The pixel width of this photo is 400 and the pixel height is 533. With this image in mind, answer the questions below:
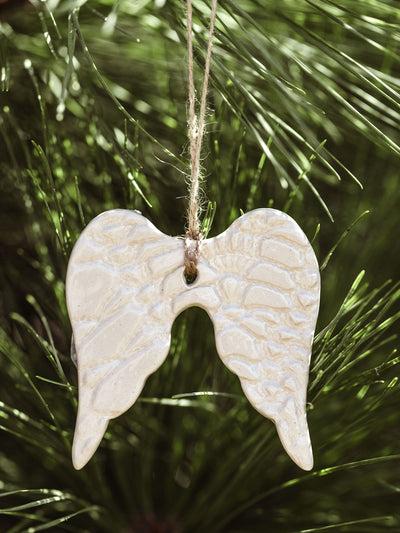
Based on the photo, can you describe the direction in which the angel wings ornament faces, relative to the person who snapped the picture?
facing the viewer

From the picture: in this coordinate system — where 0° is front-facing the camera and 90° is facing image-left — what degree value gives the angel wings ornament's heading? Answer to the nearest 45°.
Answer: approximately 0°
